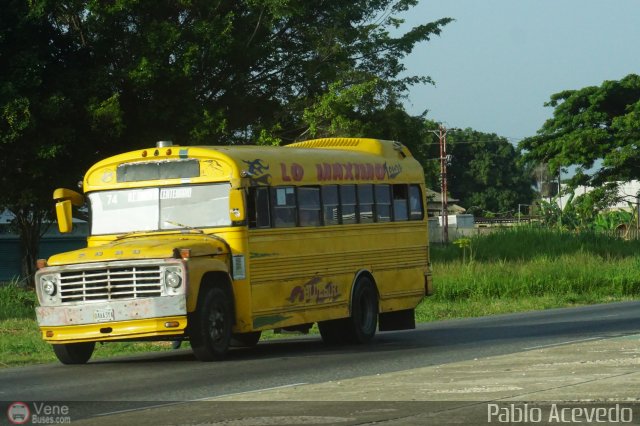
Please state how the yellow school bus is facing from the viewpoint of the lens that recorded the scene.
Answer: facing the viewer and to the left of the viewer

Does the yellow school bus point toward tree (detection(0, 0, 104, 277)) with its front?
no
